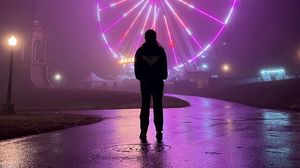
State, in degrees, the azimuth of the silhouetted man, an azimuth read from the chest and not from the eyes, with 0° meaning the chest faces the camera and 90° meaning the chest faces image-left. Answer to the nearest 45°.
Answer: approximately 180°
